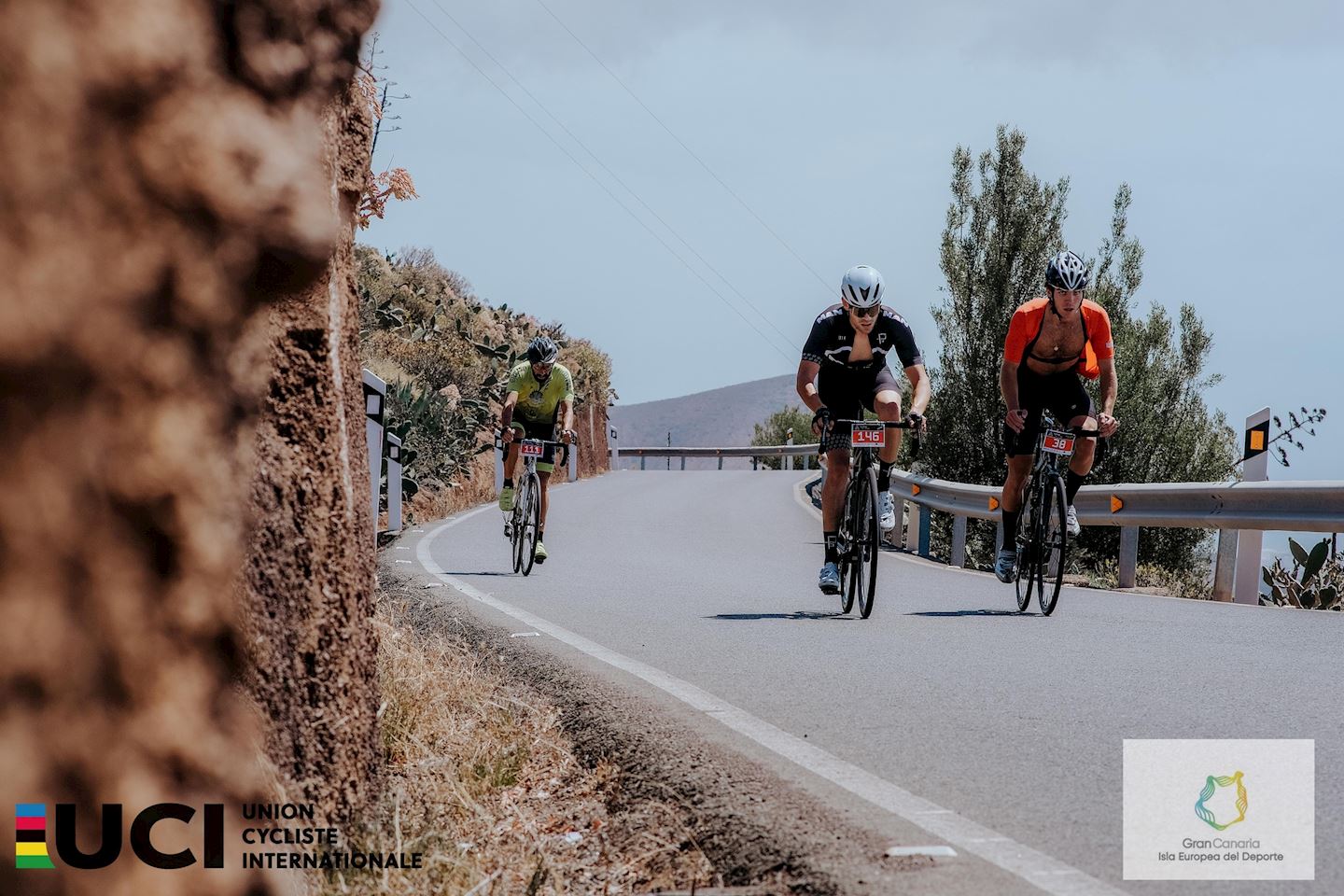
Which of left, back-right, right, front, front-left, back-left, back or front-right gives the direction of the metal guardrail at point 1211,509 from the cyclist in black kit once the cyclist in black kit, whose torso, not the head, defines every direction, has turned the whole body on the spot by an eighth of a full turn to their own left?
left

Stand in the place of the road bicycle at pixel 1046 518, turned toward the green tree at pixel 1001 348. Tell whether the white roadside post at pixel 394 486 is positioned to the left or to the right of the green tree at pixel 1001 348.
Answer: left

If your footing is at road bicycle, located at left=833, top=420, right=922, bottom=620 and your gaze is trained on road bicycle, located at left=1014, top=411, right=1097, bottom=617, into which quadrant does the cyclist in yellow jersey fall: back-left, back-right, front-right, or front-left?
back-left

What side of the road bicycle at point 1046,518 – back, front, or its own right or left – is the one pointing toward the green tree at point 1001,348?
back

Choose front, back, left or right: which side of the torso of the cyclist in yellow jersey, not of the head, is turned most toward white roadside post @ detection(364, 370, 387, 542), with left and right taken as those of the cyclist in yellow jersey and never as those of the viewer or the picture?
right
